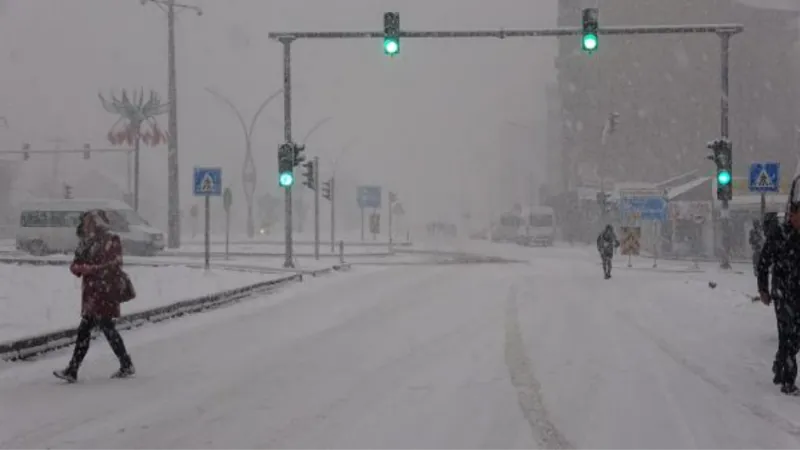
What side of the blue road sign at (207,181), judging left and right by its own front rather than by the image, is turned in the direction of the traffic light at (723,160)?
left

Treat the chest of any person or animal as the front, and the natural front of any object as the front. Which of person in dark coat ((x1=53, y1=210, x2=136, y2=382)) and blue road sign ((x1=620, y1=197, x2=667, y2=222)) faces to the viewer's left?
the person in dark coat

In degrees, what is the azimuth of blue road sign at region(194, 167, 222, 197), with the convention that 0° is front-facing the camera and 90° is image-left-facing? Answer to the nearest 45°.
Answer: approximately 0°

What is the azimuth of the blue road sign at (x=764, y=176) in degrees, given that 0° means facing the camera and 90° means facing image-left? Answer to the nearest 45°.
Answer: approximately 0°

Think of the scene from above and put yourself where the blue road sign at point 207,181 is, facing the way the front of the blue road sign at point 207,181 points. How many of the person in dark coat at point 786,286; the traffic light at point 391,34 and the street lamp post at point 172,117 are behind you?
1

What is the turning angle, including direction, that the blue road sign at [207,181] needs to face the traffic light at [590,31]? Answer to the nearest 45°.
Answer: approximately 45° to its left
